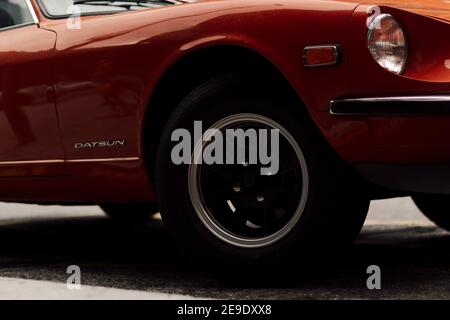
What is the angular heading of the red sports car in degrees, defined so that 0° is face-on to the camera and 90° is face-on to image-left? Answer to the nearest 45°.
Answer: approximately 315°
